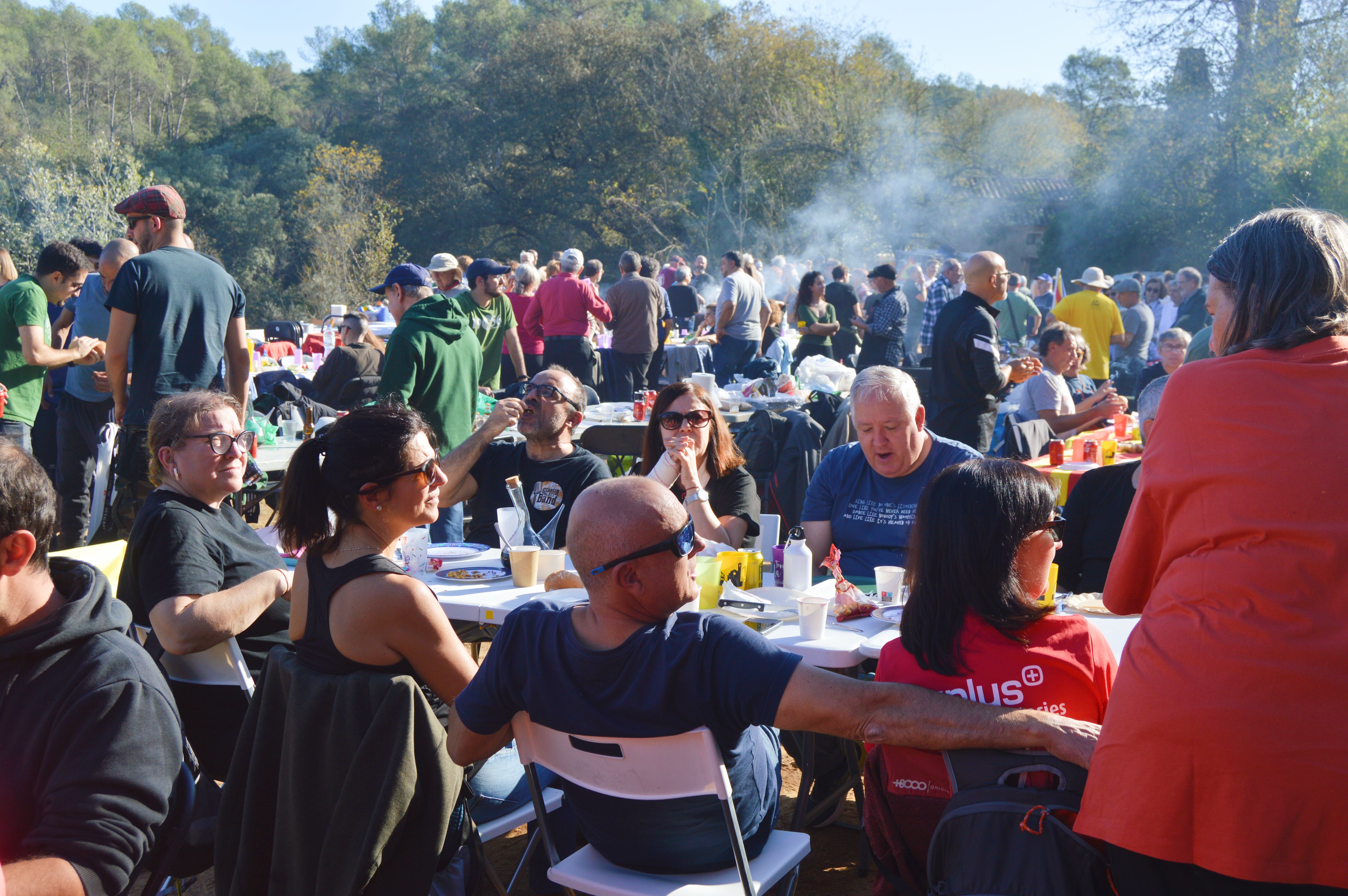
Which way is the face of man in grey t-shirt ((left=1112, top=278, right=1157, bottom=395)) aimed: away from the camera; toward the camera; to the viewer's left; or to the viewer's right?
to the viewer's left

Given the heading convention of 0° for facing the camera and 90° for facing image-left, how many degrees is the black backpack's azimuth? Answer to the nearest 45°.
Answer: approximately 0°

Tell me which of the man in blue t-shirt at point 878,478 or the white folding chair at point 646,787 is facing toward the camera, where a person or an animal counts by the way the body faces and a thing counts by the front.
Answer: the man in blue t-shirt

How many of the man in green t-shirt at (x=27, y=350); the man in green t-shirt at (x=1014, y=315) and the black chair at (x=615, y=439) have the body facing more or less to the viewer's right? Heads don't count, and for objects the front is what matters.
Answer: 1

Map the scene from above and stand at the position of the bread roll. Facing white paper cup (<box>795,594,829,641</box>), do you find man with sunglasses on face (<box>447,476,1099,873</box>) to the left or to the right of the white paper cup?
right

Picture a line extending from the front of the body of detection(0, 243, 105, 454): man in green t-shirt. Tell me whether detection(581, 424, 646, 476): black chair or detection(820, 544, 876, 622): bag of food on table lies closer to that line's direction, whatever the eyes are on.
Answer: the black chair

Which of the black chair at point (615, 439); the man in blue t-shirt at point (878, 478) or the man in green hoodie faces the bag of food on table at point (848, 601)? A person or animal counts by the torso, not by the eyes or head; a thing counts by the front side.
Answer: the man in blue t-shirt

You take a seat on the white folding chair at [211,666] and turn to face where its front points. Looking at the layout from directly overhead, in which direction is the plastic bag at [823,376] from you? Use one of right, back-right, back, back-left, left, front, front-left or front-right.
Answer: front

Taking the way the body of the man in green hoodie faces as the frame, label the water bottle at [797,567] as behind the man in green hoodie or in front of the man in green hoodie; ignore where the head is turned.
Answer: behind

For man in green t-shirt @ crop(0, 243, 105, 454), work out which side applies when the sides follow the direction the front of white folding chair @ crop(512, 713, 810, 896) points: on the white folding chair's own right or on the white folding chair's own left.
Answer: on the white folding chair's own left

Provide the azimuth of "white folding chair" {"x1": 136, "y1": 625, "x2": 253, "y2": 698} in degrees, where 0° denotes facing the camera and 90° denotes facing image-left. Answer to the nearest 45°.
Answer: approximately 225°

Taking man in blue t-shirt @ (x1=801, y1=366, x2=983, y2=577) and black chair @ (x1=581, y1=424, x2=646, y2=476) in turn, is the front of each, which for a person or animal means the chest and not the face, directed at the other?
no

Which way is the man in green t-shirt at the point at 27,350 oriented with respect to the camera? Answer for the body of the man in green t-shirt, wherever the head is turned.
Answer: to the viewer's right
